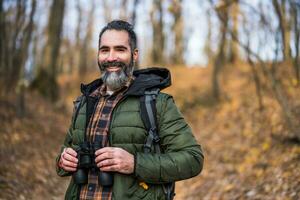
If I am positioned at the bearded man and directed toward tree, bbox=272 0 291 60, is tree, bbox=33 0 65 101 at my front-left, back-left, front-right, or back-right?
front-left

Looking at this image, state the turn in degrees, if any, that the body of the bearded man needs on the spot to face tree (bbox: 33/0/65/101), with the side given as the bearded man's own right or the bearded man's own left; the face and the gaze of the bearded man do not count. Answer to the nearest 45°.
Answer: approximately 135° to the bearded man's own right

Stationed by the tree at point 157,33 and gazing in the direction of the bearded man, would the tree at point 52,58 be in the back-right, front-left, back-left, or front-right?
front-right

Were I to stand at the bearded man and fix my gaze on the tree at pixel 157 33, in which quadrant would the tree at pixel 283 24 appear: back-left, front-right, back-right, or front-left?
front-right

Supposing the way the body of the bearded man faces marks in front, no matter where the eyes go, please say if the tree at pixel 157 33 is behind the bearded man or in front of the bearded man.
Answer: behind

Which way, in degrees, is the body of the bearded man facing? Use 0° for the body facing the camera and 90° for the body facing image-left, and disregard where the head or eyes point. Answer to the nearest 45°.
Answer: approximately 45°

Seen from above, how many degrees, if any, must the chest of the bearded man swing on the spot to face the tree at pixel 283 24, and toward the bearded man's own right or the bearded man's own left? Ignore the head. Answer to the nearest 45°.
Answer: approximately 180°
